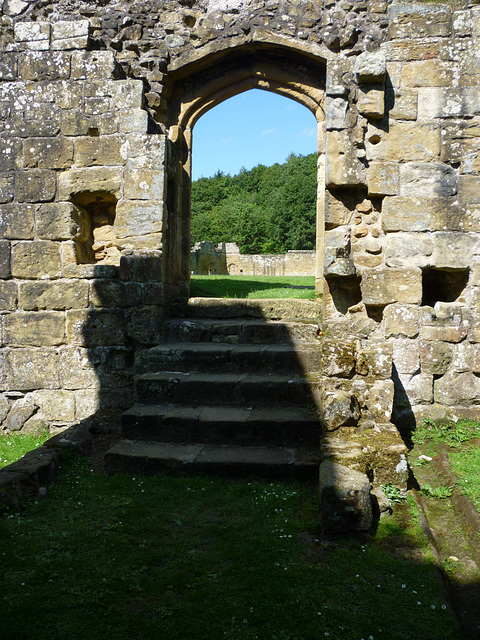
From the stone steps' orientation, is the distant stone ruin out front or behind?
behind

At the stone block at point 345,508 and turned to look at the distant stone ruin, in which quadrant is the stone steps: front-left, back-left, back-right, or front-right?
front-left

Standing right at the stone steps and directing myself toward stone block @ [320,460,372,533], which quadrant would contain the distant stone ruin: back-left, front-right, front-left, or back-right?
back-left

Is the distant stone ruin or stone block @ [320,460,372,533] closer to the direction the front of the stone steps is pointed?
the stone block

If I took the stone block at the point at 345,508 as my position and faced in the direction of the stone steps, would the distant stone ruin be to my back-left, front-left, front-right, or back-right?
front-right

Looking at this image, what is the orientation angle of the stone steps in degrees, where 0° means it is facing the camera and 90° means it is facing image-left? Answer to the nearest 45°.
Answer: approximately 0°

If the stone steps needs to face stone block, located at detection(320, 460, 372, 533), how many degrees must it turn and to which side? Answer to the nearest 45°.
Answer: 0° — it already faces it
